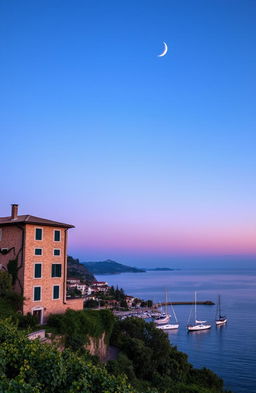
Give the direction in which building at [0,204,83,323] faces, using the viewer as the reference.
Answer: facing the viewer and to the right of the viewer
